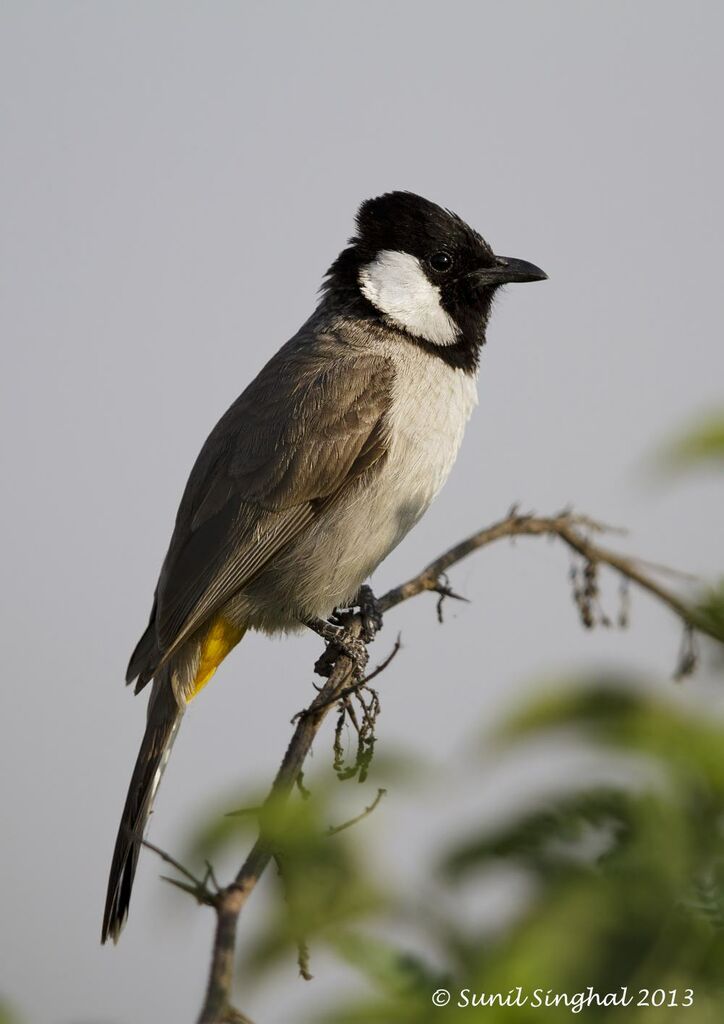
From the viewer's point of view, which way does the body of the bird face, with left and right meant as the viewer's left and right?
facing to the right of the viewer
